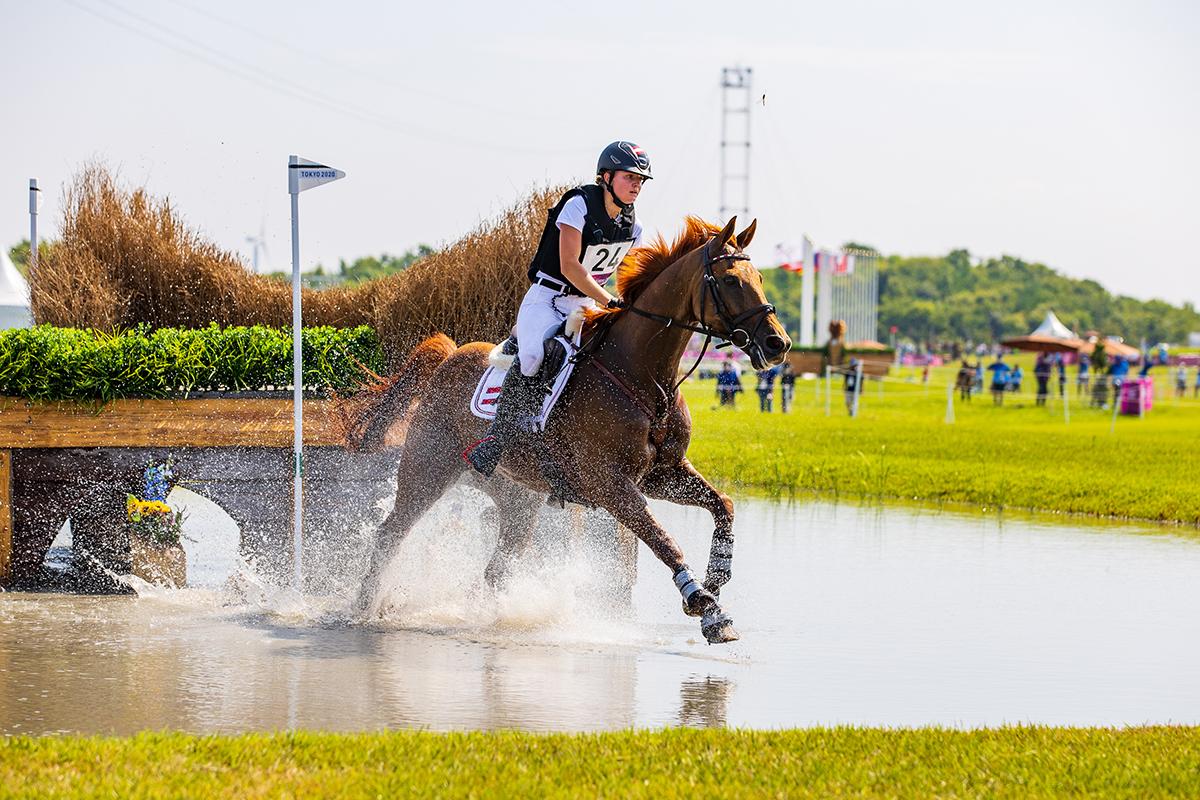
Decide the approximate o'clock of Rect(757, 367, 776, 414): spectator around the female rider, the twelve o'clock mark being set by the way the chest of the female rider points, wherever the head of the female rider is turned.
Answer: The spectator is roughly at 8 o'clock from the female rider.

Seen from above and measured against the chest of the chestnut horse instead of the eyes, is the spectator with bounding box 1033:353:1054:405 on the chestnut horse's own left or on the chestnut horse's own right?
on the chestnut horse's own left

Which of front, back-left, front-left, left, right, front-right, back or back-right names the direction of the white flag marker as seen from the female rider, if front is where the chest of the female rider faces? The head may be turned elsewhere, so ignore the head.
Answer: back

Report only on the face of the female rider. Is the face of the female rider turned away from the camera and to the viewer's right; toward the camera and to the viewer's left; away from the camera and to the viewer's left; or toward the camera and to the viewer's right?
toward the camera and to the viewer's right

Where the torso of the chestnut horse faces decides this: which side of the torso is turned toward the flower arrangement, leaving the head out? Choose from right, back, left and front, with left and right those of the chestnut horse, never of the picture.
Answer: back

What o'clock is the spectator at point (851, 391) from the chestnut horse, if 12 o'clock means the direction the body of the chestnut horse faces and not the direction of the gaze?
The spectator is roughly at 8 o'clock from the chestnut horse.

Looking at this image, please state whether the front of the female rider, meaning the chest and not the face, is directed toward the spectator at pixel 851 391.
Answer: no

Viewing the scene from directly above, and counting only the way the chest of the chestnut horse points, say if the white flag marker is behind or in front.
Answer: behind

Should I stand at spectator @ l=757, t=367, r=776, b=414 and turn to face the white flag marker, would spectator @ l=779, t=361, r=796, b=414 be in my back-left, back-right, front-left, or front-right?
back-left

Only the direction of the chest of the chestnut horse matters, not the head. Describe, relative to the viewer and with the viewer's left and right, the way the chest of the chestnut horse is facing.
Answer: facing the viewer and to the right of the viewer

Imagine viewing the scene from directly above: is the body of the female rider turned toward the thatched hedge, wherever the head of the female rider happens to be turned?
no

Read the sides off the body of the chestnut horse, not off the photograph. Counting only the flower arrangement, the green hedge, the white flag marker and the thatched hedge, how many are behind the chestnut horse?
4

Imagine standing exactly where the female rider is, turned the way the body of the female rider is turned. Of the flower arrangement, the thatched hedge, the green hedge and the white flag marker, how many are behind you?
4

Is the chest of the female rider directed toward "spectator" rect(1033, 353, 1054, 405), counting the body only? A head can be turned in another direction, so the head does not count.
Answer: no
